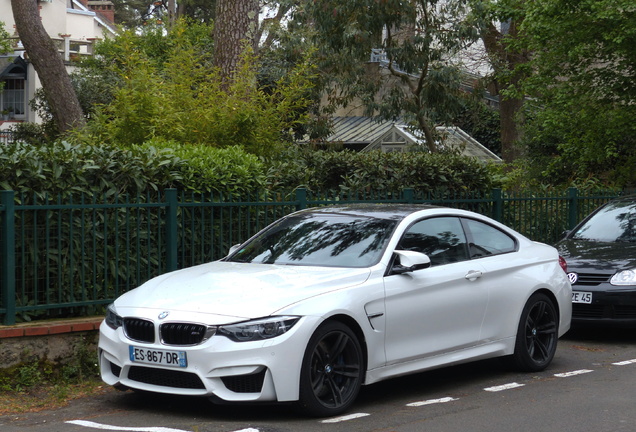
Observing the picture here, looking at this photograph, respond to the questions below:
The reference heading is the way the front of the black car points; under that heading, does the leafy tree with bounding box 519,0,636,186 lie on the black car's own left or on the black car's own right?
on the black car's own right

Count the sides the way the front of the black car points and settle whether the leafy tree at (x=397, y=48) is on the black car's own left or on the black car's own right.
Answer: on the black car's own right

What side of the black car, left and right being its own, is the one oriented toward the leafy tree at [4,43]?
right

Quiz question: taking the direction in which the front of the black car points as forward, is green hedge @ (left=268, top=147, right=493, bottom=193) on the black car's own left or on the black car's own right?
on the black car's own right

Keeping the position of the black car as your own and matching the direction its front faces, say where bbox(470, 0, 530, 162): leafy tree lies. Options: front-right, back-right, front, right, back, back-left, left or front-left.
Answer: back-right
